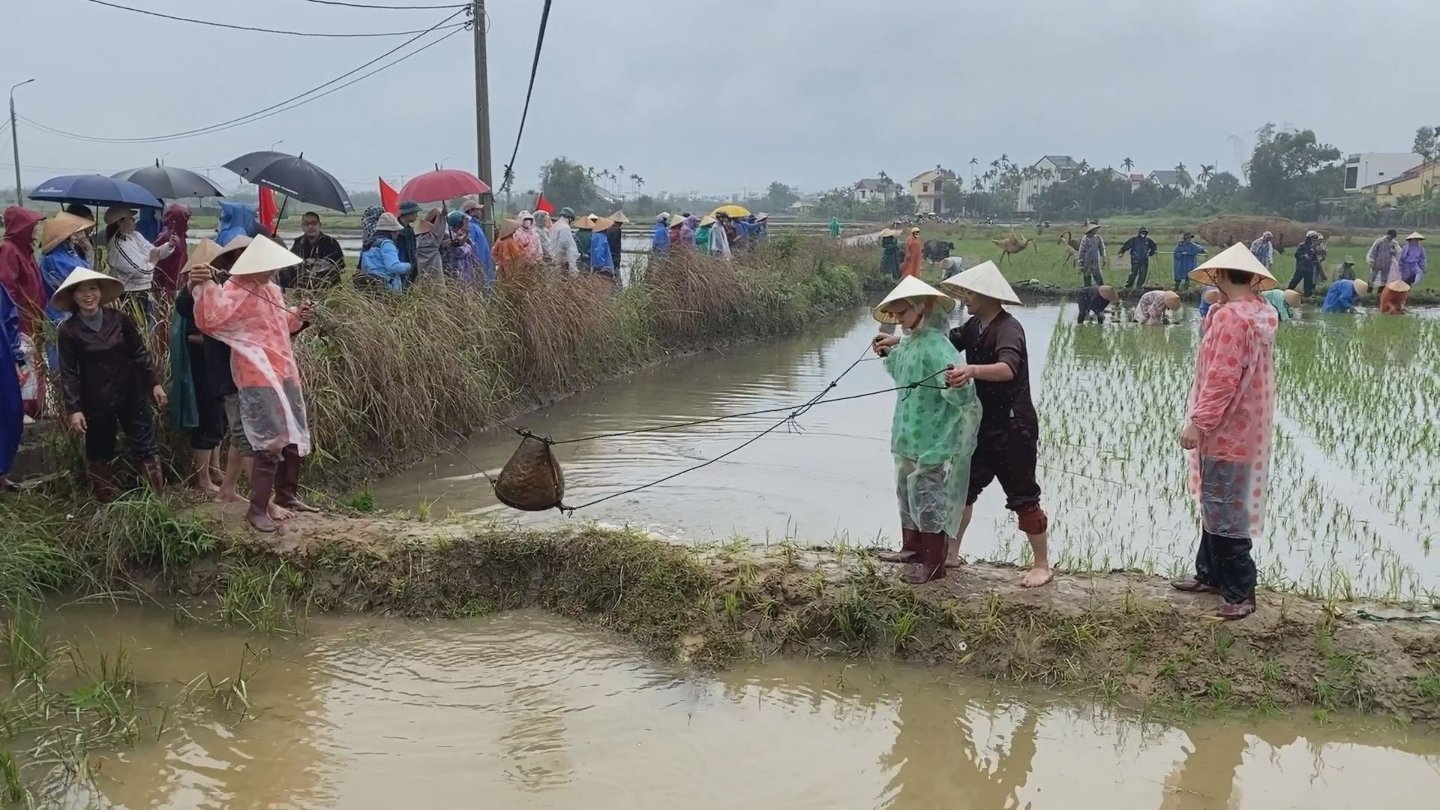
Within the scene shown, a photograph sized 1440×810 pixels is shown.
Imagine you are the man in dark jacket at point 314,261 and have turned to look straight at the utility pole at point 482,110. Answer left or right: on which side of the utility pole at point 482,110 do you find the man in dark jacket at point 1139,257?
right

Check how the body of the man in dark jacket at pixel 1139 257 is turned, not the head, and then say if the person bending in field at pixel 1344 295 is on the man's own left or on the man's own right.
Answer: on the man's own left

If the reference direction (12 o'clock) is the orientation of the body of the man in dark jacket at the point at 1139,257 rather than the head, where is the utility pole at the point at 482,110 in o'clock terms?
The utility pole is roughly at 1 o'clock from the man in dark jacket.

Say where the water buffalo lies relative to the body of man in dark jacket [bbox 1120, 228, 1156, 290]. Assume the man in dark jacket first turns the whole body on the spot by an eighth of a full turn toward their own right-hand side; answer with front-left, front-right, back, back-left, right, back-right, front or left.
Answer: right

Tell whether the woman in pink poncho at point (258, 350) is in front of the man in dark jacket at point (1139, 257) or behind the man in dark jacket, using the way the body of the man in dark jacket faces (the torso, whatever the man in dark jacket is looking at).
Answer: in front

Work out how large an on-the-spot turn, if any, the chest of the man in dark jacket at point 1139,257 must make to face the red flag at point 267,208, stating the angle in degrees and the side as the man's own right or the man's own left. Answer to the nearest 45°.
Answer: approximately 45° to the man's own right

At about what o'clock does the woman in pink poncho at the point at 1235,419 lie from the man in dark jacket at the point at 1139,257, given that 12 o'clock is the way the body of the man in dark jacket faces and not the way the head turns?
The woman in pink poncho is roughly at 12 o'clock from the man in dark jacket.

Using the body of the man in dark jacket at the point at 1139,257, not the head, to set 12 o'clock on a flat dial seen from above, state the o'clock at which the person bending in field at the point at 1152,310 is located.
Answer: The person bending in field is roughly at 12 o'clock from the man in dark jacket.

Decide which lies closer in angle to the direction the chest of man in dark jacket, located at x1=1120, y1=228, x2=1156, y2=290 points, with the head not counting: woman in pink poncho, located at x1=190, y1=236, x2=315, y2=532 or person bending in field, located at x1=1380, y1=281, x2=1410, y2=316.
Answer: the woman in pink poncho

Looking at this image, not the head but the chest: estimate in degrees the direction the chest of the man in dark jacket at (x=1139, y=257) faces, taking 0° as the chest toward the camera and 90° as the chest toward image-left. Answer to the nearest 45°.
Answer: approximately 0°

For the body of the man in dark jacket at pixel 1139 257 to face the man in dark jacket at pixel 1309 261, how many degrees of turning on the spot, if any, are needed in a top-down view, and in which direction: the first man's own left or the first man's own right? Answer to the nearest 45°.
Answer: approximately 90° to the first man's own left
